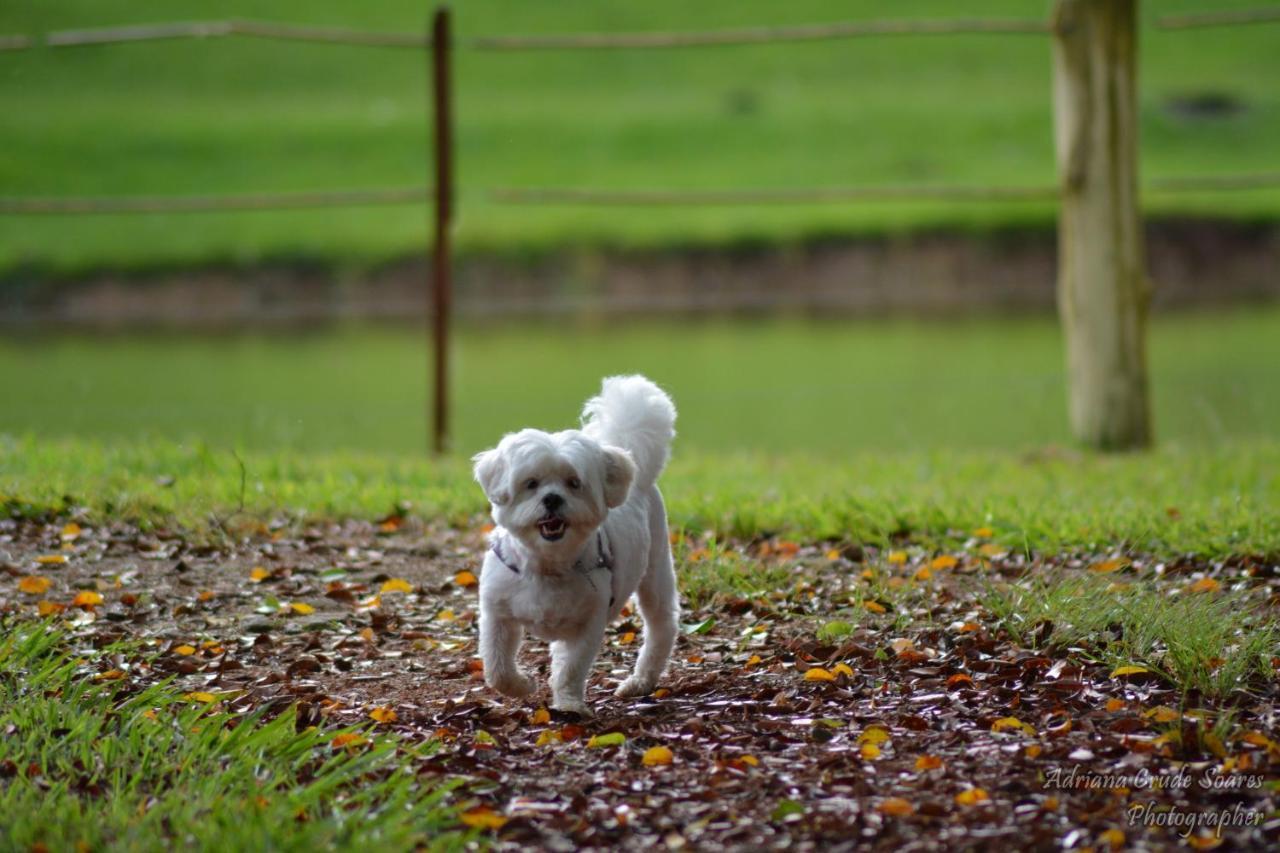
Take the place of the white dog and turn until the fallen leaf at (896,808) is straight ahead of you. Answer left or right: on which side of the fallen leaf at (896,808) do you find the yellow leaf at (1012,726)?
left

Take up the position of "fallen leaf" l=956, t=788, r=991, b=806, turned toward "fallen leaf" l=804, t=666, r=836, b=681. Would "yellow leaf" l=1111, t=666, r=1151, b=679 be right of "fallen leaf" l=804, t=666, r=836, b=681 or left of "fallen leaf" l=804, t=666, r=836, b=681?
right

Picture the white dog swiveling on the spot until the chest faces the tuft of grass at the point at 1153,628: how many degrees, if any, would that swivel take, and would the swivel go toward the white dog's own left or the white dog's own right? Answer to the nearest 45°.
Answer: approximately 135° to the white dog's own left

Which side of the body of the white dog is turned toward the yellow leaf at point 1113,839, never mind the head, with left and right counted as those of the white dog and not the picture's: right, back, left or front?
left

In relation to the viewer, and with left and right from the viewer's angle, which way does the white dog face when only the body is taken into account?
facing the viewer and to the left of the viewer

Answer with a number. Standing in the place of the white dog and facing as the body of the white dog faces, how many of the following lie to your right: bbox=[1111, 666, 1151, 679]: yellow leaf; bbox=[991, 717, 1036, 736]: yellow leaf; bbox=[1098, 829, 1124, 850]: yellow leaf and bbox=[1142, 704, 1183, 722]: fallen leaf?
0

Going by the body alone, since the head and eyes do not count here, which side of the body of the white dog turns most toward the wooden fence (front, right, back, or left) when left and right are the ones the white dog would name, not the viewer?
back

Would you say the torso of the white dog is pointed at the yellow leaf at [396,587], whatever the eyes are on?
no

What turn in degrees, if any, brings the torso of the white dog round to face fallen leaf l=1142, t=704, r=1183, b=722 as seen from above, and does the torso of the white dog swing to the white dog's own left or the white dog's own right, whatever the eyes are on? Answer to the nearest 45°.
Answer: approximately 135° to the white dog's own left

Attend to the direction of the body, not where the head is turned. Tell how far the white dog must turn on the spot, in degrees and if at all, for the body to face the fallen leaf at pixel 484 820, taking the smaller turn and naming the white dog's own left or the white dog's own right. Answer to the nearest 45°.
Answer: approximately 45° to the white dog's own left

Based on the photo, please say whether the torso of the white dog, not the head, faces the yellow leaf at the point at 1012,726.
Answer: no

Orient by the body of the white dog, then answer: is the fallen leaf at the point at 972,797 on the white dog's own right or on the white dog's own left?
on the white dog's own left

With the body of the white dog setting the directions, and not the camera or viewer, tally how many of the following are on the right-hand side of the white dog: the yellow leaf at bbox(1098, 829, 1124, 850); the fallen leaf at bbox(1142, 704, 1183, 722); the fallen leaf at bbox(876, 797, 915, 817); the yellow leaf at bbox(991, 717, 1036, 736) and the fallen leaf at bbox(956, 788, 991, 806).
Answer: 0
